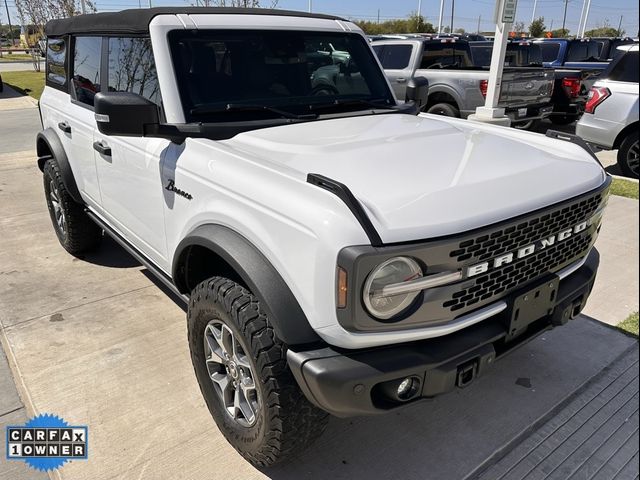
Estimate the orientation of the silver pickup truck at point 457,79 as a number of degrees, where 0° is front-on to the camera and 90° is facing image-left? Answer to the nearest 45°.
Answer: approximately 135°

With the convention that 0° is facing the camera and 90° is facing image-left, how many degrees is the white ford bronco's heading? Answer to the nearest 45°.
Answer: approximately 315°

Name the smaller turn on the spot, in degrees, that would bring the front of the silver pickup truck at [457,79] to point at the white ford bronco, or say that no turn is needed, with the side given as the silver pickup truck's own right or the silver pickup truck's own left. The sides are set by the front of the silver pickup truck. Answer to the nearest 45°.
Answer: approximately 135° to the silver pickup truck's own left

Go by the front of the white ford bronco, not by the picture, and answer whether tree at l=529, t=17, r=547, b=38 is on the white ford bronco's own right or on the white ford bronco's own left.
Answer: on the white ford bronco's own left

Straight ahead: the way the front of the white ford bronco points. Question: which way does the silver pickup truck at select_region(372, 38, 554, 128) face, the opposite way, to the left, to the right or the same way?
the opposite way

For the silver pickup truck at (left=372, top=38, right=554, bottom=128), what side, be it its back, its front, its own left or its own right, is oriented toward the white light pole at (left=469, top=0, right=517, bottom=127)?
back

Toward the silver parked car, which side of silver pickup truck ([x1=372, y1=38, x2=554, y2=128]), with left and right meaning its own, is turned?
back

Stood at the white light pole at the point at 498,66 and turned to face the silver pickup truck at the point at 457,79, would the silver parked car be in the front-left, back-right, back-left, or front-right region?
back-right

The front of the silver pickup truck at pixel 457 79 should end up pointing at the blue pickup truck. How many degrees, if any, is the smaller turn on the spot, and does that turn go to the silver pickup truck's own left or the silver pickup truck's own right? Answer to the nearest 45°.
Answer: approximately 90° to the silver pickup truck's own right

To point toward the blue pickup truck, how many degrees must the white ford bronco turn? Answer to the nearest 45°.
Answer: approximately 90° to its left
